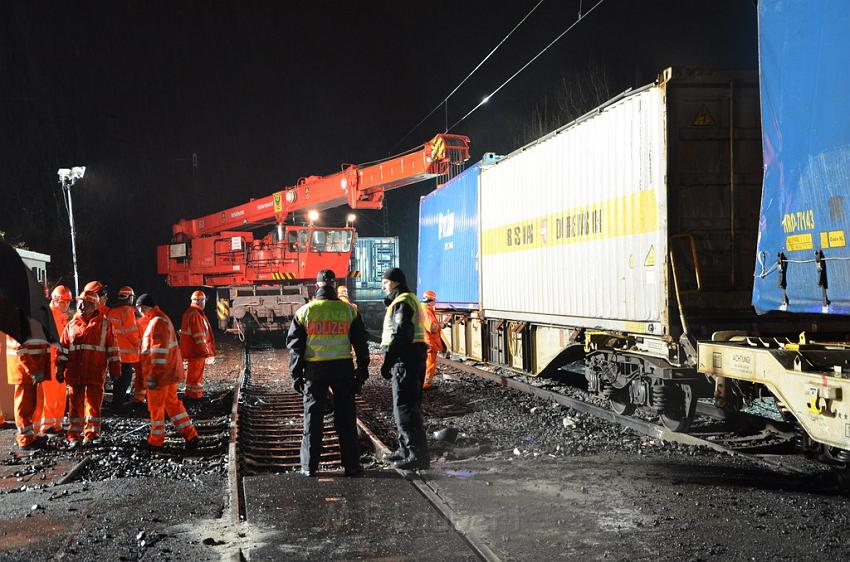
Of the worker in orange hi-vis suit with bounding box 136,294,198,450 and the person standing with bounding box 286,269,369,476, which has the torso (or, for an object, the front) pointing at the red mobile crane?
the person standing

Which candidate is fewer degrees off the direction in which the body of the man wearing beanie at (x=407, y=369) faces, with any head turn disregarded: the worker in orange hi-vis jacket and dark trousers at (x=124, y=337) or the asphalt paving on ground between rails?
the worker in orange hi-vis jacket and dark trousers

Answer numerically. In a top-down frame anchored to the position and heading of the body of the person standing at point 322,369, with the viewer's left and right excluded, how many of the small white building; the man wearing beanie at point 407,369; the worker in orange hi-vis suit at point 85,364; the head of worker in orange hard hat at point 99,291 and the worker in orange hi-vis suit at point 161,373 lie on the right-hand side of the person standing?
1

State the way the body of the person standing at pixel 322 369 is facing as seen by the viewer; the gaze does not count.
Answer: away from the camera

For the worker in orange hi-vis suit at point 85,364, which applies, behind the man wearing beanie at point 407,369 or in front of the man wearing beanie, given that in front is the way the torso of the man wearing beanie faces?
in front

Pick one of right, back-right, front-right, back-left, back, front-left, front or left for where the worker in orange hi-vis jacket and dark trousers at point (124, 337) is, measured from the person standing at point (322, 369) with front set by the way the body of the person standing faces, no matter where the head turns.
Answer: front-left

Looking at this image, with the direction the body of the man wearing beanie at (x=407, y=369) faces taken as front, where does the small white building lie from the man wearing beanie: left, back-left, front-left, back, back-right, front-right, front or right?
front-right

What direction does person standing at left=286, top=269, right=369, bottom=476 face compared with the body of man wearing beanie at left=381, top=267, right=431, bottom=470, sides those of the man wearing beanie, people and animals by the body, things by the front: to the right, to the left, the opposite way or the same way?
to the right

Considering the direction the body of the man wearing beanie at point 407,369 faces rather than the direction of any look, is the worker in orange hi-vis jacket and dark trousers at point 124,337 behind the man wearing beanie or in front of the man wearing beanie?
in front

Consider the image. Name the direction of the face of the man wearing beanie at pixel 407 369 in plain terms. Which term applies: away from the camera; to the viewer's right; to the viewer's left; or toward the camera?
to the viewer's left

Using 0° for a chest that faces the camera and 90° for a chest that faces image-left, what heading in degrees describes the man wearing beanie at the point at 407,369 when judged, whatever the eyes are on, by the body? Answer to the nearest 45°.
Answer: approximately 90°
